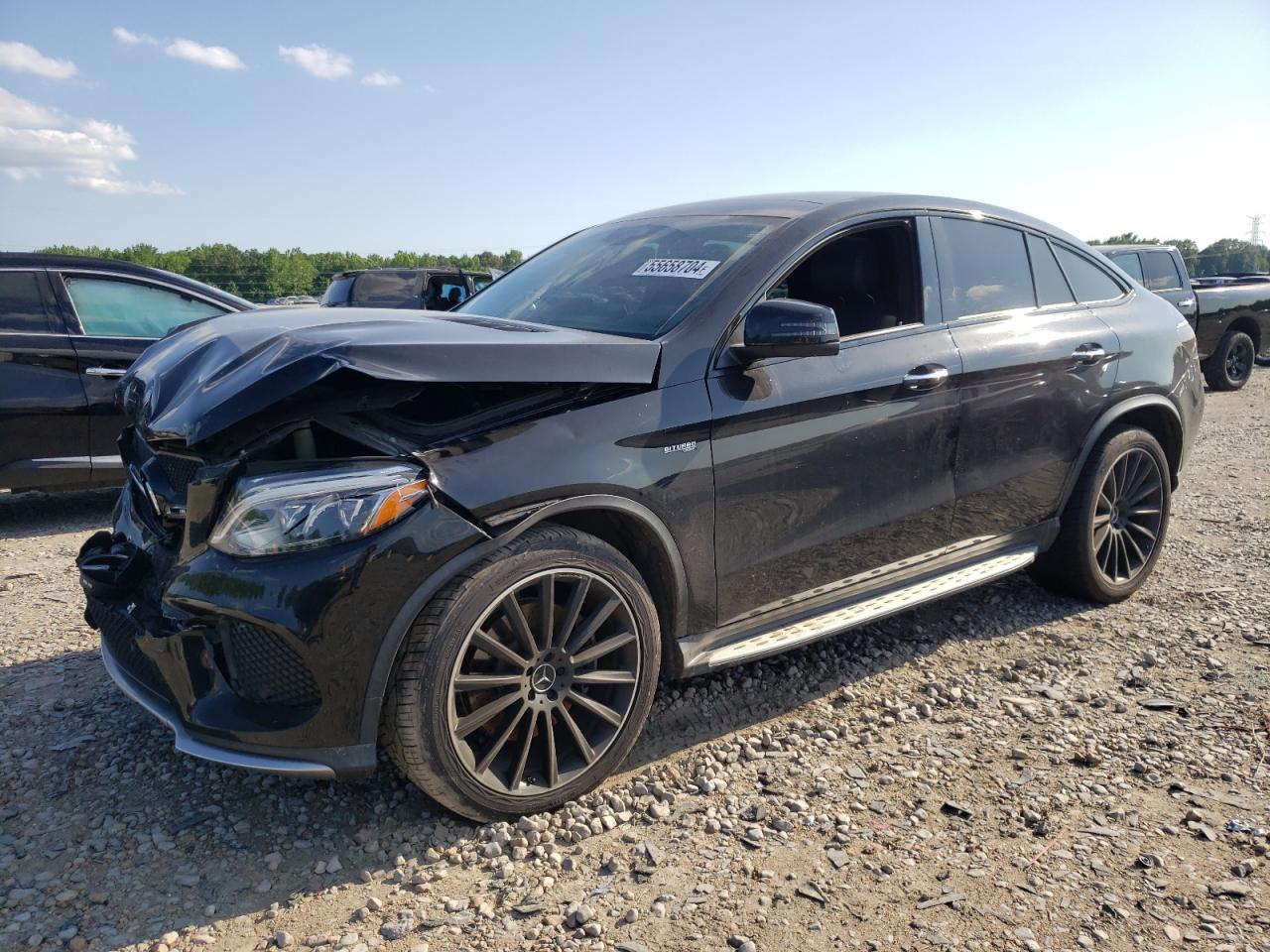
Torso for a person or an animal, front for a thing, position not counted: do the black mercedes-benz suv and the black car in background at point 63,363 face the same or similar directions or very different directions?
very different directions

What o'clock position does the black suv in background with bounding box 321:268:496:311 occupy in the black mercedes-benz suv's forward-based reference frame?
The black suv in background is roughly at 4 o'clock from the black mercedes-benz suv.

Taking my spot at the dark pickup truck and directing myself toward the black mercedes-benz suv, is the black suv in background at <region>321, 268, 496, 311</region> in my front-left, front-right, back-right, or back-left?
front-right

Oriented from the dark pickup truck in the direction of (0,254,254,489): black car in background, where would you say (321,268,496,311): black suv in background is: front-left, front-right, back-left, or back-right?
front-right

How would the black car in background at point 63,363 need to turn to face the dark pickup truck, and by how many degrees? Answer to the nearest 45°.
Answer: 0° — it already faces it

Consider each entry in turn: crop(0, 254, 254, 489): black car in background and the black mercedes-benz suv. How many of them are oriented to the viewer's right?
1

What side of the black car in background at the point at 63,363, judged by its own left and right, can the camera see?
right
